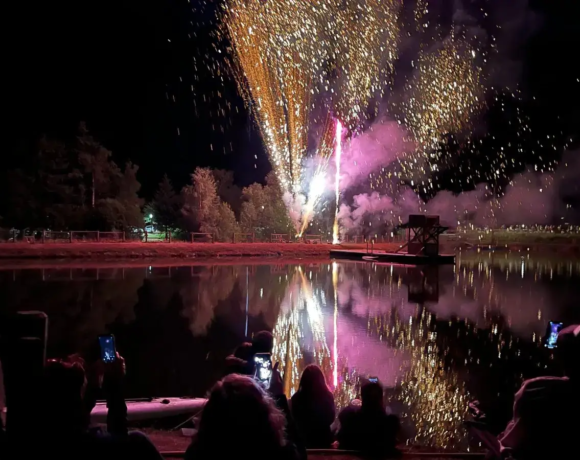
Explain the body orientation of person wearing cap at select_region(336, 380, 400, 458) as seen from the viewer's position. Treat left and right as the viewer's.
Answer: facing away from the viewer

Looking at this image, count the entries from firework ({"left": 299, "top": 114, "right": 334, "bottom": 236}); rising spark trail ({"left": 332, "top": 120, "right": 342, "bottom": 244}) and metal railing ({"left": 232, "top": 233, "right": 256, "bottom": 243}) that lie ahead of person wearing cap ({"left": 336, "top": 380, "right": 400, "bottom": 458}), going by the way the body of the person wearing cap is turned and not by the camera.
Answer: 3

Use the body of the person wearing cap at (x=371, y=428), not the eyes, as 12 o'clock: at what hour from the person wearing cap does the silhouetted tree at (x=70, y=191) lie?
The silhouetted tree is roughly at 11 o'clock from the person wearing cap.

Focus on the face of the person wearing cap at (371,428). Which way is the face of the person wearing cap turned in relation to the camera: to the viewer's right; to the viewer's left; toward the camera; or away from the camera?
away from the camera

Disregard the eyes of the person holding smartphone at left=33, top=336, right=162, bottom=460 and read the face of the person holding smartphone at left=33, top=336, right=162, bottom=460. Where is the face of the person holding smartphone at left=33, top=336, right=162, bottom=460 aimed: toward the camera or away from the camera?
away from the camera

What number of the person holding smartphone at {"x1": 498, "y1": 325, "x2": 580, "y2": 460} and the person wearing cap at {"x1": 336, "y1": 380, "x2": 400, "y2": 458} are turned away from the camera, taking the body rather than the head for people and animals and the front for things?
2

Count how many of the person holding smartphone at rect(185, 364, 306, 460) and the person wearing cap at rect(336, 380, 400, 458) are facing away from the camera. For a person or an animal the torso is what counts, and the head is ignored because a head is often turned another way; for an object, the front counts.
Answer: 2

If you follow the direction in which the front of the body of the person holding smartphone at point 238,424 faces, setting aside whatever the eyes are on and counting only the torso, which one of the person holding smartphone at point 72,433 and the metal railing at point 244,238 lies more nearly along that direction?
the metal railing

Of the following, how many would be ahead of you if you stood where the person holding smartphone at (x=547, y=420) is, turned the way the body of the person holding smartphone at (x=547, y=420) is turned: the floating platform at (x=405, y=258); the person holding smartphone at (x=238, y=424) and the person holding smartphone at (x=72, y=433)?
1

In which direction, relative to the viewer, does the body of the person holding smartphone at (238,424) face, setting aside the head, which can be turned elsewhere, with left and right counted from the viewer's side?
facing away from the viewer

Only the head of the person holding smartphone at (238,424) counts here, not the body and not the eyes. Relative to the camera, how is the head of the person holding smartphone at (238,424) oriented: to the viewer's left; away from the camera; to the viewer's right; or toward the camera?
away from the camera

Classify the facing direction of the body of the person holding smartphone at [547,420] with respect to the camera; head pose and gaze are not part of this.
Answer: away from the camera

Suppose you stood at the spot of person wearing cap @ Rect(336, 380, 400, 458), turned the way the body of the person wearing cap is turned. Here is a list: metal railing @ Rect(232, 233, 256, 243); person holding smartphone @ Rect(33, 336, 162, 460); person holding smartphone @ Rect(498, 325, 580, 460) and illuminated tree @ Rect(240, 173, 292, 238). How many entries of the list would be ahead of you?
2
